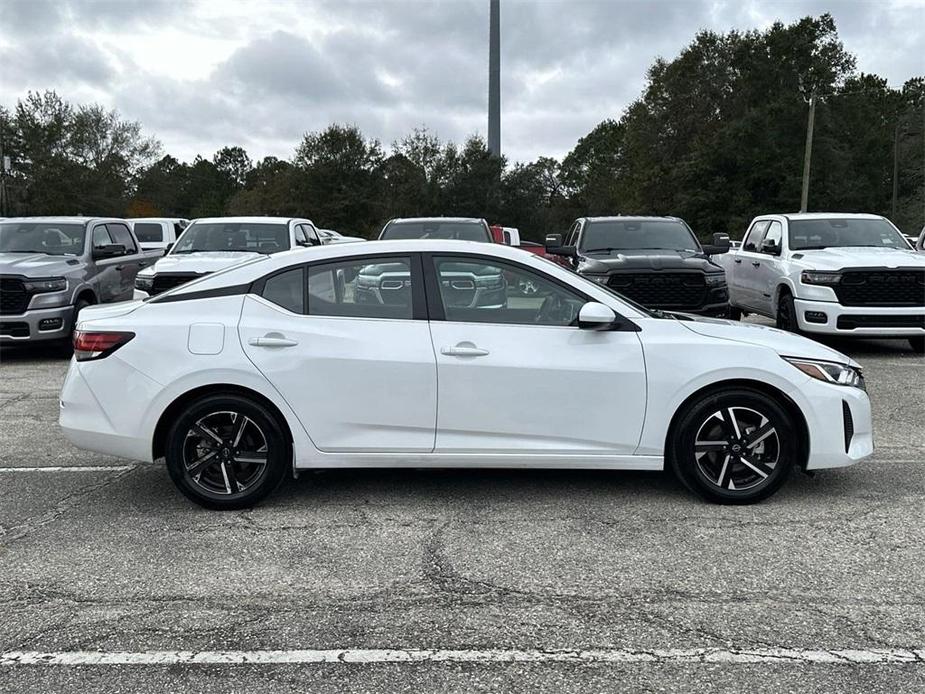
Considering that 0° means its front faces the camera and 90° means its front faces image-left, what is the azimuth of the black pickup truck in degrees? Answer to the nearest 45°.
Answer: approximately 0°

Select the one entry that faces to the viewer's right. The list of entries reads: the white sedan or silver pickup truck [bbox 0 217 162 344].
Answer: the white sedan

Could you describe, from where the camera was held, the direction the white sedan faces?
facing to the right of the viewer

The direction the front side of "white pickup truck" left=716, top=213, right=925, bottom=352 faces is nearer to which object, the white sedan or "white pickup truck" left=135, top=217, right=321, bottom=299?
the white sedan

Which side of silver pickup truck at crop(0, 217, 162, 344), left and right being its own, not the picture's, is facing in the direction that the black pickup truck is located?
left

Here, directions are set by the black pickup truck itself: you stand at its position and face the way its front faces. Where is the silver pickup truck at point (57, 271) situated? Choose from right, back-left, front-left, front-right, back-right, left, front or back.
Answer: right

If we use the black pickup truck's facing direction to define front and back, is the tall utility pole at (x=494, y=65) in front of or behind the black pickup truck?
behind

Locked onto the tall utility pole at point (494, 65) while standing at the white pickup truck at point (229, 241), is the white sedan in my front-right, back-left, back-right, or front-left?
back-right

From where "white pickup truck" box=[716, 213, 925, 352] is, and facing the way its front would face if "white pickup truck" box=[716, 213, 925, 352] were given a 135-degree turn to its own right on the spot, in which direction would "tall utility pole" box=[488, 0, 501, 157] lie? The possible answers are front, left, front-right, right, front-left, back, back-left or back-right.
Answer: front-right

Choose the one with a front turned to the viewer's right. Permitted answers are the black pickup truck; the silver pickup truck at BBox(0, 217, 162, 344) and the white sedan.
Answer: the white sedan

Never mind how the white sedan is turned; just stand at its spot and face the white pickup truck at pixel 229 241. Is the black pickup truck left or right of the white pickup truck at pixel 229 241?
right

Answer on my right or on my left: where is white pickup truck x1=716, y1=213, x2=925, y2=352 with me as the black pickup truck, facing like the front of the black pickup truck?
on my left

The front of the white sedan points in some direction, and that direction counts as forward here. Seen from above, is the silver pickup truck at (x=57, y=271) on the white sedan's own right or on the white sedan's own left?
on the white sedan's own left

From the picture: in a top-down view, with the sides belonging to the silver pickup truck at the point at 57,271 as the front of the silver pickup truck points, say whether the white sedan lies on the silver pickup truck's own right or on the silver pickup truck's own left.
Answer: on the silver pickup truck's own left

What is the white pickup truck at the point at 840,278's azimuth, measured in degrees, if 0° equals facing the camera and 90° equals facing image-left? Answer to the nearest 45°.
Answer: approximately 315°
